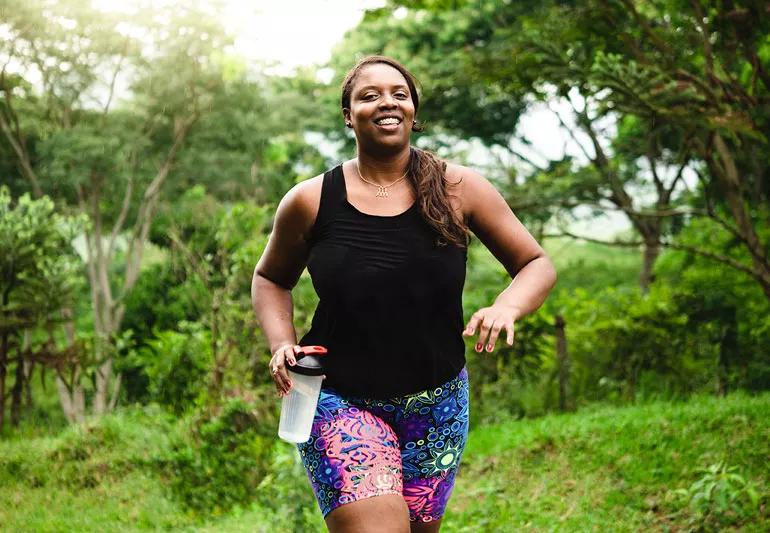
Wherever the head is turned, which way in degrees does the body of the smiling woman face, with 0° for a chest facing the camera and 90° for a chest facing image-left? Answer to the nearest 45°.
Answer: approximately 0°

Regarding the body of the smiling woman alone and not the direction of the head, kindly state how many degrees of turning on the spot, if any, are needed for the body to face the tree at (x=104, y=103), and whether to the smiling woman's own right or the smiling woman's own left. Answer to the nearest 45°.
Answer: approximately 180°

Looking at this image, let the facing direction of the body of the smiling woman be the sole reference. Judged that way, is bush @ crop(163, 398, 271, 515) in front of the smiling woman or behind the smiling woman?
behind

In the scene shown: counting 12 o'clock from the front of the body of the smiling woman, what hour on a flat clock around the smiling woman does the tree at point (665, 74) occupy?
The tree is roughly at 7 o'clock from the smiling woman.

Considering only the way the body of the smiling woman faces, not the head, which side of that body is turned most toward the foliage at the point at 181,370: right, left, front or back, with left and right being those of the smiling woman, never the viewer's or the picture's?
back

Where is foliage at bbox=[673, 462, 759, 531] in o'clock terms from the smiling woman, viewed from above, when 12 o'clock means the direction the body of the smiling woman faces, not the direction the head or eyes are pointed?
The foliage is roughly at 7 o'clock from the smiling woman.

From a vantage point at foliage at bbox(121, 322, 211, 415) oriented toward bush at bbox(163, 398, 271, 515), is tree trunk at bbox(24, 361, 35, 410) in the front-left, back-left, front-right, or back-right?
back-right
